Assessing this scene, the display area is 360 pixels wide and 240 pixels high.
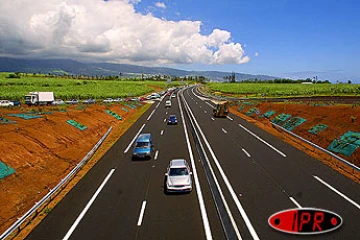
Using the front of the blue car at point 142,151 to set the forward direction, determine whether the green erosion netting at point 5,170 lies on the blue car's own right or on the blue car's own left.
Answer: on the blue car's own right

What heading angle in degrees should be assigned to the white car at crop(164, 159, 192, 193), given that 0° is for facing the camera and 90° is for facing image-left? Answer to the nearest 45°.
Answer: approximately 0°

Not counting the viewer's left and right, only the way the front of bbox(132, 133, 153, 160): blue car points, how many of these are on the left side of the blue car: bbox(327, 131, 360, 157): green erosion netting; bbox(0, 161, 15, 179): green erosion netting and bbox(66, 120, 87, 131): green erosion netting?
1

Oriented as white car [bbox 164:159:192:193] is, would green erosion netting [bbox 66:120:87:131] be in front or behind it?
behind

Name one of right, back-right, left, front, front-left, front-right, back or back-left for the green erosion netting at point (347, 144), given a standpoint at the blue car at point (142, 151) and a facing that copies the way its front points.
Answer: left

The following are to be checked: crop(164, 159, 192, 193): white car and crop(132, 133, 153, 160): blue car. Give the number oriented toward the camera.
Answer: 2

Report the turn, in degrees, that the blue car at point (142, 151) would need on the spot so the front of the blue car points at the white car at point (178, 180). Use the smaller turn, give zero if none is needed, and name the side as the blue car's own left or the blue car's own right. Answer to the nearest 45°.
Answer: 0° — it already faces it

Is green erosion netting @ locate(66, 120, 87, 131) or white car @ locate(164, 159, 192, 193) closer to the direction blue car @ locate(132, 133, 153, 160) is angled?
the white car

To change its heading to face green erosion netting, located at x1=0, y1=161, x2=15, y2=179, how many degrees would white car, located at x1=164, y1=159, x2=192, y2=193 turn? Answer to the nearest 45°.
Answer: approximately 90° to its right

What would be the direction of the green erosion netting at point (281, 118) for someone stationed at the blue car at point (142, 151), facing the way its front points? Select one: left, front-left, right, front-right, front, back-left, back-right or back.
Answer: back-left

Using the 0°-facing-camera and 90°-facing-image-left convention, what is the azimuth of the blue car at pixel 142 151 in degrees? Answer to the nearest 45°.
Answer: approximately 0°
